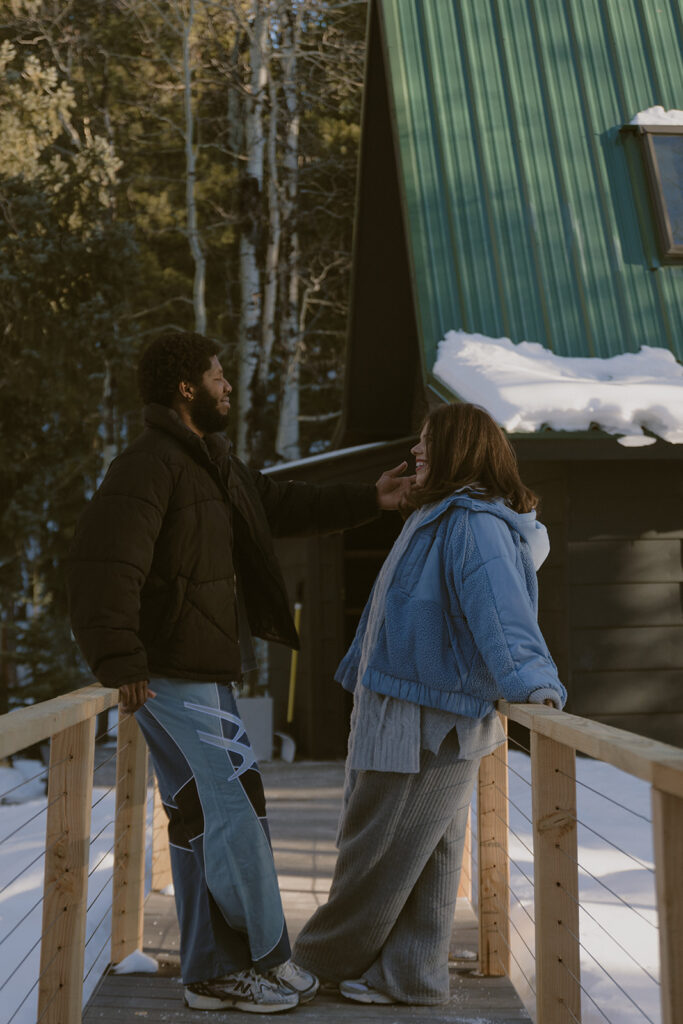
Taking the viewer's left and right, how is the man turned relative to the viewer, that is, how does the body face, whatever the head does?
facing to the right of the viewer

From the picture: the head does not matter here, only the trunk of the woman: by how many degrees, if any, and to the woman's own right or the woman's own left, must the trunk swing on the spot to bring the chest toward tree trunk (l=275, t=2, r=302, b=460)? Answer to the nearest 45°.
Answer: approximately 90° to the woman's own right

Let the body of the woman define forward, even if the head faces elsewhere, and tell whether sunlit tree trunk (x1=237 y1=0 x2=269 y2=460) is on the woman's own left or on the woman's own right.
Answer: on the woman's own right

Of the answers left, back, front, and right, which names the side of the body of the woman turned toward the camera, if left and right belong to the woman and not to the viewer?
left

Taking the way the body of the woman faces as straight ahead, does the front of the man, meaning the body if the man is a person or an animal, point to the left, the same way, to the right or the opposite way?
the opposite way

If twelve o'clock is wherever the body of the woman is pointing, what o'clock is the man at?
The man is roughly at 12 o'clock from the woman.

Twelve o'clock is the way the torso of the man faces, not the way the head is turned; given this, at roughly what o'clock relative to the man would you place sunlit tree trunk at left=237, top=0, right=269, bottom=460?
The sunlit tree trunk is roughly at 9 o'clock from the man.

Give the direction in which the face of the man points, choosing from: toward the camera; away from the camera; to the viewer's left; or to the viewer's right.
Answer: to the viewer's right

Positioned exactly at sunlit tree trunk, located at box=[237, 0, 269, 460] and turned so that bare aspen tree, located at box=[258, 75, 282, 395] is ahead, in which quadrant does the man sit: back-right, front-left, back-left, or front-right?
back-right

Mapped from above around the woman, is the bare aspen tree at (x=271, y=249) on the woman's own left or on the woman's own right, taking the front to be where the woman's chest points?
on the woman's own right

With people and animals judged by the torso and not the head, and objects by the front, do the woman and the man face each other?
yes

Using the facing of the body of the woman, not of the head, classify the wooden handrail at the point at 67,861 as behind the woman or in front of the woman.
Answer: in front

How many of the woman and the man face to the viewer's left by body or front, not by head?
1

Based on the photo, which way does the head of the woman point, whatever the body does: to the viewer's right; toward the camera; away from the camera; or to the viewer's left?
to the viewer's left
